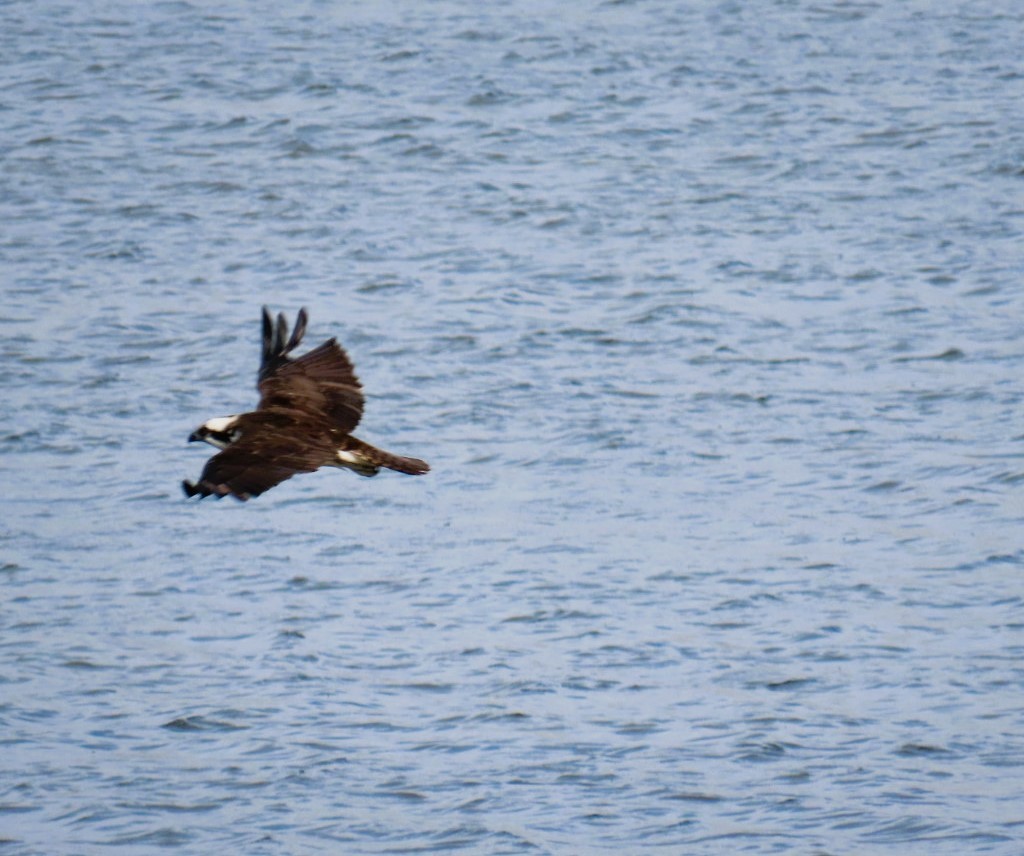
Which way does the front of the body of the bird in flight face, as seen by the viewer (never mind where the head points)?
to the viewer's left
